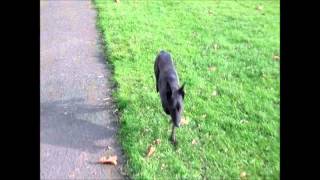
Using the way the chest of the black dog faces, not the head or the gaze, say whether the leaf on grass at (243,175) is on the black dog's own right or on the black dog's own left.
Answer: on the black dog's own left

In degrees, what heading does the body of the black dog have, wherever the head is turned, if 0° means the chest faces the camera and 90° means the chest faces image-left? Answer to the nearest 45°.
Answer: approximately 0°

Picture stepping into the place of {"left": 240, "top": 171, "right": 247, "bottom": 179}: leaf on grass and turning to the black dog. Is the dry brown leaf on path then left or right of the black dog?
left

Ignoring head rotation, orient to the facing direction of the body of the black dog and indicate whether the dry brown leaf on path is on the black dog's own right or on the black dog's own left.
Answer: on the black dog's own right
